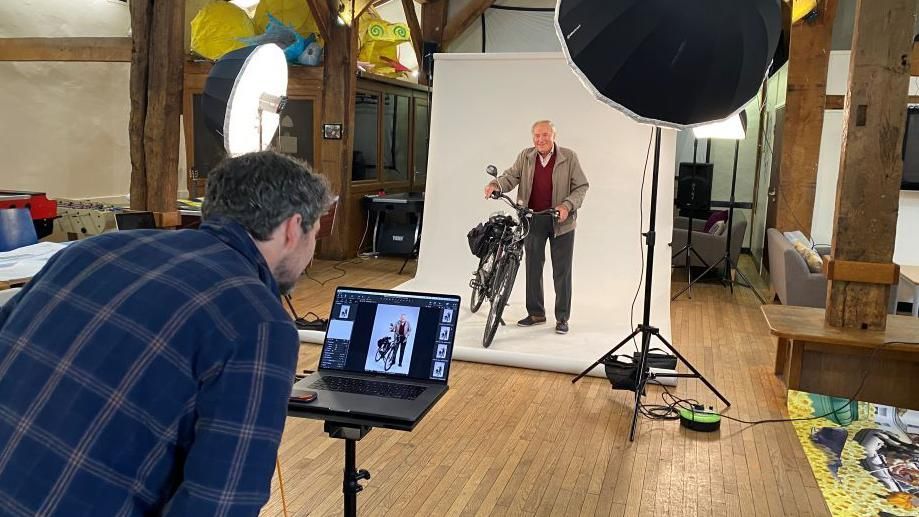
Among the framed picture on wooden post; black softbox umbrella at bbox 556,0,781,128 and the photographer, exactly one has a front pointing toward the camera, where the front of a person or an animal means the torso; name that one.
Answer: the framed picture on wooden post

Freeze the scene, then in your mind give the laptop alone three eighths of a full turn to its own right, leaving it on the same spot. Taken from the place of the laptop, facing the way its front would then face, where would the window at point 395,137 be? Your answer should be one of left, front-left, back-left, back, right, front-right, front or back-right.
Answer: front

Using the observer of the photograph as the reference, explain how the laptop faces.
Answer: facing the viewer and to the left of the viewer

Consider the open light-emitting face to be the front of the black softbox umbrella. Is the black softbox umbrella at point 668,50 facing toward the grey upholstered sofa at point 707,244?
no

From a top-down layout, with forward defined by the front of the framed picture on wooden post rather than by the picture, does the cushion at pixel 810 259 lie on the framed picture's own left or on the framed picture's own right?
on the framed picture's own left

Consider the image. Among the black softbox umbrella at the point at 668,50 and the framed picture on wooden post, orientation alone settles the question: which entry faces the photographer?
the framed picture on wooden post

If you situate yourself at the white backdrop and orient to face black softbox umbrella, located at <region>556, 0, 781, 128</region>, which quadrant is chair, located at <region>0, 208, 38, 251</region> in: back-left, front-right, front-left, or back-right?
front-right

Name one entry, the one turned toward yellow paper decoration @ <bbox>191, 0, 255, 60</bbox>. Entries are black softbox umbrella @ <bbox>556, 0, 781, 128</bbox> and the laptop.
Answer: the black softbox umbrella

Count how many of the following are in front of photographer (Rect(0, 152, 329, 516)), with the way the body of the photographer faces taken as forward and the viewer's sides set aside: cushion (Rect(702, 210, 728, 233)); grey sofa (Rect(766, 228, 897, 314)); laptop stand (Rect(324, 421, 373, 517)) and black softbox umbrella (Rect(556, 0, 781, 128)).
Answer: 4

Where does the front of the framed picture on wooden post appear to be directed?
toward the camera

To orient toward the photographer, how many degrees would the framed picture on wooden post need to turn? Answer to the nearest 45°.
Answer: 0° — it already faces them

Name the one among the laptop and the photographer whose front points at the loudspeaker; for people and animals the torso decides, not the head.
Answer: the photographer

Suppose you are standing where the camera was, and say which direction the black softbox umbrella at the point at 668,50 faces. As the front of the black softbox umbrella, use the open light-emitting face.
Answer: facing away from the viewer and to the left of the viewer

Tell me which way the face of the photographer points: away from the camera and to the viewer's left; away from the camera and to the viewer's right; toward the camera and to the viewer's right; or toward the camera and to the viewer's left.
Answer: away from the camera and to the viewer's right

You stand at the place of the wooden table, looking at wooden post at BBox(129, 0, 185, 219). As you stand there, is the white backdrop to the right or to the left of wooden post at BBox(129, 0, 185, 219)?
right

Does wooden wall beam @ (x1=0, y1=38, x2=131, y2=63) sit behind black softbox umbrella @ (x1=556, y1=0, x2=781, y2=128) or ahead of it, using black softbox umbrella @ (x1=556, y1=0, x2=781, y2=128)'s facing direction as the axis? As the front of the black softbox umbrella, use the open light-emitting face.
ahead

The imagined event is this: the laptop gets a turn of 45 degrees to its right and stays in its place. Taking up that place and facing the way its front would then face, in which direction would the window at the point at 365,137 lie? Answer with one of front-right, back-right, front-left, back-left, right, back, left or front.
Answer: right

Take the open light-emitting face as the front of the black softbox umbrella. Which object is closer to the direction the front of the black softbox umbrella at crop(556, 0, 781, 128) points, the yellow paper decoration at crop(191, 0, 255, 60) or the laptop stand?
the yellow paper decoration

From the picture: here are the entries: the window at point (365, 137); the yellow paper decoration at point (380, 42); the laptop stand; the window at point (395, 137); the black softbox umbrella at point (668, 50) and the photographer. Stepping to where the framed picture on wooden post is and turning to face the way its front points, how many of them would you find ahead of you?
3

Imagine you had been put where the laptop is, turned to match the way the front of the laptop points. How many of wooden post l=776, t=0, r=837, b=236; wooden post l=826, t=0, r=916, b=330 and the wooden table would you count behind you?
3

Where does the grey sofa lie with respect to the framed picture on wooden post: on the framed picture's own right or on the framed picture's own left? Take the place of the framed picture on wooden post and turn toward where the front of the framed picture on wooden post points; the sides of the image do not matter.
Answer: on the framed picture's own left

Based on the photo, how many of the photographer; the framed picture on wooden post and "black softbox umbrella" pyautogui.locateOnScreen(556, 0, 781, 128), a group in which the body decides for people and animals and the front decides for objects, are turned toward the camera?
1

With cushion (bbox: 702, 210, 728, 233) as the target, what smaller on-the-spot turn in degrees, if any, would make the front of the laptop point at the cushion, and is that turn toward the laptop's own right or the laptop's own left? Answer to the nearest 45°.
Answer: approximately 180°

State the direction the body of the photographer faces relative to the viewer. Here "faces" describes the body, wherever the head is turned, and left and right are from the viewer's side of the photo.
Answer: facing away from the viewer and to the right of the viewer
